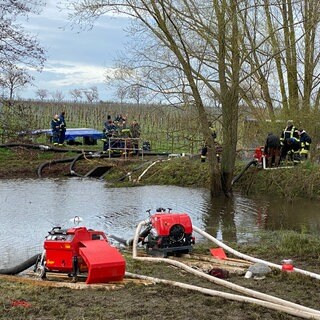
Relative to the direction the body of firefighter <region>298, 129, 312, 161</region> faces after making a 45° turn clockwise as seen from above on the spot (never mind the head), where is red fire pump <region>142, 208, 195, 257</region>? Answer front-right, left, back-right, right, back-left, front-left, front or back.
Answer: back-left

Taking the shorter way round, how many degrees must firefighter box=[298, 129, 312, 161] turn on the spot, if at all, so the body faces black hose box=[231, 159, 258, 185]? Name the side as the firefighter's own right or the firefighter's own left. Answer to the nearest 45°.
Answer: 0° — they already face it

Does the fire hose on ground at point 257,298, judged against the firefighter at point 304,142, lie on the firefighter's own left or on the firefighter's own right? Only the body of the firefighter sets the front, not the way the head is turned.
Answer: on the firefighter's own left

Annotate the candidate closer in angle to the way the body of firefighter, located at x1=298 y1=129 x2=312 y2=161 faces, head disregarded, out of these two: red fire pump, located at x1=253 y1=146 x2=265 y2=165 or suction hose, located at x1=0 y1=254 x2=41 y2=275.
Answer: the red fire pump

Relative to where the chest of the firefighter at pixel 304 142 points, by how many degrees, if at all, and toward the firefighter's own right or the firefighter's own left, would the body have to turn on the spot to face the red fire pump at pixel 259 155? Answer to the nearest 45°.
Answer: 0° — they already face it

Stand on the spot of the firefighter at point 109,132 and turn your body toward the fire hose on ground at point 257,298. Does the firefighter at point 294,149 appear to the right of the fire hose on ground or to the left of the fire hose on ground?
left

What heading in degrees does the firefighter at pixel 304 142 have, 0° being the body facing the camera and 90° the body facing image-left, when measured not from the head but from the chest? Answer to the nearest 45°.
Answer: approximately 90°

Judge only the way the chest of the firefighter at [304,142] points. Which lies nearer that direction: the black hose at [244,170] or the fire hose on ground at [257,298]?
the black hose

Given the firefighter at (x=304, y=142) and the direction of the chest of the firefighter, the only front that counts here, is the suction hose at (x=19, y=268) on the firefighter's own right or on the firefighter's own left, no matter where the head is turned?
on the firefighter's own left
